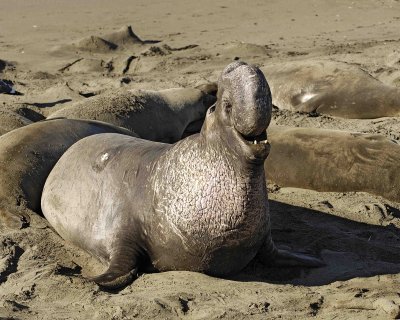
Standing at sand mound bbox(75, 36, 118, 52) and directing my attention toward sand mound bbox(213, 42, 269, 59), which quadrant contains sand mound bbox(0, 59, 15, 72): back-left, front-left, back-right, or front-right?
back-right

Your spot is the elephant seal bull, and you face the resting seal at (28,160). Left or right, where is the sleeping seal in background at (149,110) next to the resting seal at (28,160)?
right

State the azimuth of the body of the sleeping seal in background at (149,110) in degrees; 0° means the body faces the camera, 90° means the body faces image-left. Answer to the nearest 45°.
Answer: approximately 270°

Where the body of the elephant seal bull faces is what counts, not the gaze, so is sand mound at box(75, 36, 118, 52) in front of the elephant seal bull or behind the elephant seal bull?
behind

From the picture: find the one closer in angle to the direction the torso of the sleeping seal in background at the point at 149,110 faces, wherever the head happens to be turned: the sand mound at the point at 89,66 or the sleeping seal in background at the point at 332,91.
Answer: the sleeping seal in background

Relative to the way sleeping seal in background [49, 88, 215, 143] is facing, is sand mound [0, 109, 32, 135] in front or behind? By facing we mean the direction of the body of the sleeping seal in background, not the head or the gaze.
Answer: behind

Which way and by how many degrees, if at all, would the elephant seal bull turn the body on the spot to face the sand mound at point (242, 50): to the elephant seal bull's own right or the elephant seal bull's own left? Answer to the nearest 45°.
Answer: approximately 135° to the elephant seal bull's own left

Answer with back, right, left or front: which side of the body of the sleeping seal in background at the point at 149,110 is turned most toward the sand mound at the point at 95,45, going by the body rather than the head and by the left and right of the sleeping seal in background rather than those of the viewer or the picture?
left

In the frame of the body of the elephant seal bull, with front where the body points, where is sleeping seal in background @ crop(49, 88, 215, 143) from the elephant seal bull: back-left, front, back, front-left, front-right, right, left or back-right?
back-left

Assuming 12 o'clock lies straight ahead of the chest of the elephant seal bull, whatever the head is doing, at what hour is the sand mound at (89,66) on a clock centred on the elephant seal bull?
The sand mound is roughly at 7 o'clock from the elephant seal bull.

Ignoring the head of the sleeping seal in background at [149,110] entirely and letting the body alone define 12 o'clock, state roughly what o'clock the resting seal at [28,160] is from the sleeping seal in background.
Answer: The resting seal is roughly at 4 o'clock from the sleeping seal in background.

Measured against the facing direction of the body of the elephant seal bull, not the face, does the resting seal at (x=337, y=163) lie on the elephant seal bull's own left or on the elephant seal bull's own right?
on the elephant seal bull's own left

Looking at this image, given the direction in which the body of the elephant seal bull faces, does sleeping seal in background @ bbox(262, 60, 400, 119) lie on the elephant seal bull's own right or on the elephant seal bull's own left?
on the elephant seal bull's own left
